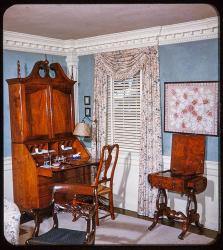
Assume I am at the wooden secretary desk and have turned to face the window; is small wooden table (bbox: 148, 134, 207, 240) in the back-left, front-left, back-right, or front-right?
front-right

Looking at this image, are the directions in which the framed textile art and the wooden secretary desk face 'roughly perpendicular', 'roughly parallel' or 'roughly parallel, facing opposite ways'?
roughly perpendicular

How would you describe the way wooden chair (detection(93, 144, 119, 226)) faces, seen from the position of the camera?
facing away from the viewer and to the left of the viewer

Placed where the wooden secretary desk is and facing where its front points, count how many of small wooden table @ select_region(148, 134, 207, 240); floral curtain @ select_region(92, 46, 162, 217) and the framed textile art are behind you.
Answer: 0

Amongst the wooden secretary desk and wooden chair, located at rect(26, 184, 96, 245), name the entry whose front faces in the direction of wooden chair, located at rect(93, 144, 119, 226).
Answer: the wooden secretary desk

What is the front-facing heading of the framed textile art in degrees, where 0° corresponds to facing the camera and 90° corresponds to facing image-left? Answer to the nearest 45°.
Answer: approximately 45°

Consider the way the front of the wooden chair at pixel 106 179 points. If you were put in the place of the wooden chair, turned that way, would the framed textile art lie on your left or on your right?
on your right

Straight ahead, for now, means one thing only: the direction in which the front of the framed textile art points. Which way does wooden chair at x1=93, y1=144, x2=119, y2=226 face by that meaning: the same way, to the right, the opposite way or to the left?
to the right

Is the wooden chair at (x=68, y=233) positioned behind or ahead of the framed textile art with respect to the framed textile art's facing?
ahead

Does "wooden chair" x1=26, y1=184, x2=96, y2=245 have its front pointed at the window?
no

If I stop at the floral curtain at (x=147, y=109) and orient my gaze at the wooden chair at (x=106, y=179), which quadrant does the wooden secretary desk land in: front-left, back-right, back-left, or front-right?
front-right

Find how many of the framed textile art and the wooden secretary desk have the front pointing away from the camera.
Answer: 0

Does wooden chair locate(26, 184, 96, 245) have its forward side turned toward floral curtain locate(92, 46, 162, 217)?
no

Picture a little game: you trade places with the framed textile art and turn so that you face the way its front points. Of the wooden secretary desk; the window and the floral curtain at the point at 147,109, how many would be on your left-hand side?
0
